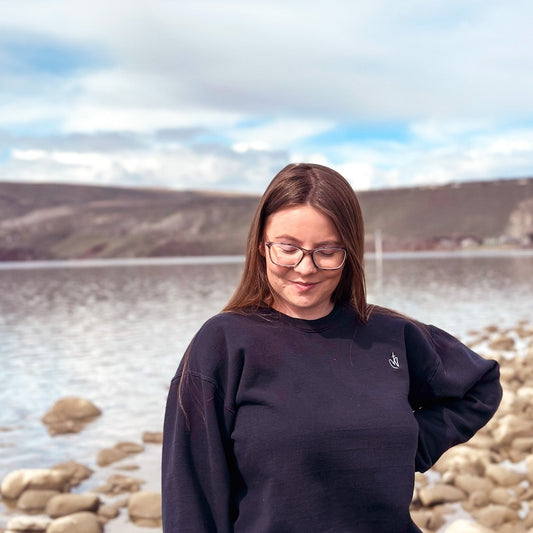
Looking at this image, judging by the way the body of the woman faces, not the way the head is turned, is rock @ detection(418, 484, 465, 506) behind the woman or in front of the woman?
behind

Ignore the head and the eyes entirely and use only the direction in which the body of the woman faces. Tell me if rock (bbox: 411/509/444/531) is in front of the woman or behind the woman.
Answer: behind

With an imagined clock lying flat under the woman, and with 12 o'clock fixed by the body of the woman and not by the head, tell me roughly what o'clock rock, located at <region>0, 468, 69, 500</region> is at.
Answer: The rock is roughly at 5 o'clock from the woman.

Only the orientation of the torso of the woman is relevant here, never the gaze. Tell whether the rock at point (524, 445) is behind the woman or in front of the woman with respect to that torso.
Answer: behind

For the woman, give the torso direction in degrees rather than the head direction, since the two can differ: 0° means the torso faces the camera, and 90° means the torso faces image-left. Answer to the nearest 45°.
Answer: approximately 0°

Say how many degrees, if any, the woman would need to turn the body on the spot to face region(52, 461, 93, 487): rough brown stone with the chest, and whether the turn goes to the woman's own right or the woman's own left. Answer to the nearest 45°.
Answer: approximately 135° to the woman's own right

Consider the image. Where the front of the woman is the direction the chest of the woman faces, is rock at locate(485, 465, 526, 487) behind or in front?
behind

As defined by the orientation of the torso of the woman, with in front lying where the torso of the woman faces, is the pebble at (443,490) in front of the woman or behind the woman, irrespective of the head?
behind

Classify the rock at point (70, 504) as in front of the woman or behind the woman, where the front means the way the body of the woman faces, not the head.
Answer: behind
